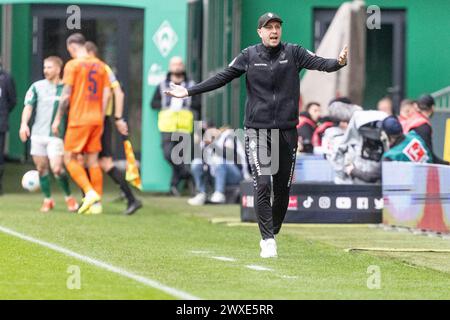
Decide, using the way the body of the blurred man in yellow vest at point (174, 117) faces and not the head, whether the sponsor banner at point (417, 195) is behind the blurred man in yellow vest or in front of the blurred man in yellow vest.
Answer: in front

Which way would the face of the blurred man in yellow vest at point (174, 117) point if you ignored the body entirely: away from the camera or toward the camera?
toward the camera

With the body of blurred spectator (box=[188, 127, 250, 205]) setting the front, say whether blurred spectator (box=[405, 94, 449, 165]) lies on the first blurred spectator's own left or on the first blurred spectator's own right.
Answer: on the first blurred spectator's own left

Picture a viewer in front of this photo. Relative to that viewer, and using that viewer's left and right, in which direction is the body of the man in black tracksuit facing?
facing the viewer

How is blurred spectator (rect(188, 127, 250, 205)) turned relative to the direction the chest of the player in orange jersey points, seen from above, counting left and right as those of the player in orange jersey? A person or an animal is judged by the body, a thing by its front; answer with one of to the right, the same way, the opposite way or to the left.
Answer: to the left

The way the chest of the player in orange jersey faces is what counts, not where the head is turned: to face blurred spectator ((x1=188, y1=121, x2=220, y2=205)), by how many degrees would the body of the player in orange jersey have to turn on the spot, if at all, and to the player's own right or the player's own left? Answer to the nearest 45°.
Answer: approximately 90° to the player's own right

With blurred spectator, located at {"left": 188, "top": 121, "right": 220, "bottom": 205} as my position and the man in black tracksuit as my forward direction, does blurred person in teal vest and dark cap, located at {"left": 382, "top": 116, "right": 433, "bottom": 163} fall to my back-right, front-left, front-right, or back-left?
front-left

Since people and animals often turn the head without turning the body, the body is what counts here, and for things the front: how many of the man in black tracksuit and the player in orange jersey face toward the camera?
1
